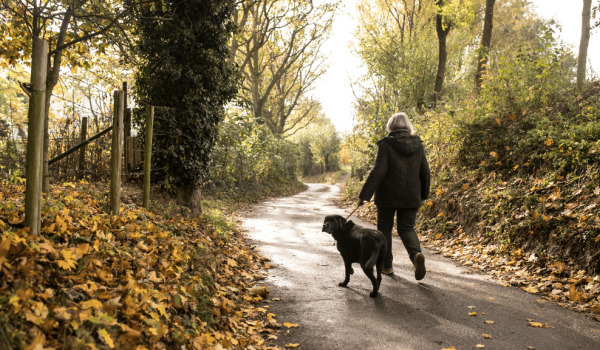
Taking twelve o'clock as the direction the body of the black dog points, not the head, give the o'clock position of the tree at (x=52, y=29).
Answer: The tree is roughly at 11 o'clock from the black dog.

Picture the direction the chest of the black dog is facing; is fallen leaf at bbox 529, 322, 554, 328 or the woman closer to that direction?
the woman

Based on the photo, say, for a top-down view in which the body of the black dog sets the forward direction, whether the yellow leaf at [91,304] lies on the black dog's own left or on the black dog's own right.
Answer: on the black dog's own left

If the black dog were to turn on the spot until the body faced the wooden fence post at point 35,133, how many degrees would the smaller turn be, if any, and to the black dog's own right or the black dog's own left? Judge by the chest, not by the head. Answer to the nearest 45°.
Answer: approximately 90° to the black dog's own left

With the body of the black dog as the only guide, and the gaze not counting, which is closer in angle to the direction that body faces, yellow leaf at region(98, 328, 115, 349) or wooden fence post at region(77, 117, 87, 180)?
the wooden fence post

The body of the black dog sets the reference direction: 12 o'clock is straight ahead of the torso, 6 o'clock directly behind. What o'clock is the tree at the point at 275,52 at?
The tree is roughly at 1 o'clock from the black dog.

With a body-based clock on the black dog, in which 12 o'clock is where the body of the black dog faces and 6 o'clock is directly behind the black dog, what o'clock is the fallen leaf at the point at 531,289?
The fallen leaf is roughly at 4 o'clock from the black dog.

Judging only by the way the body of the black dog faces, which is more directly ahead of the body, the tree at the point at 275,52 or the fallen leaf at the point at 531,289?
the tree

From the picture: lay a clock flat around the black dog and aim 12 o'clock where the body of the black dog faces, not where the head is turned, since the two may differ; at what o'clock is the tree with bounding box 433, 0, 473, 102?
The tree is roughly at 2 o'clock from the black dog.

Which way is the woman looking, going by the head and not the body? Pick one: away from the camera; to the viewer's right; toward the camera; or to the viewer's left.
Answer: away from the camera

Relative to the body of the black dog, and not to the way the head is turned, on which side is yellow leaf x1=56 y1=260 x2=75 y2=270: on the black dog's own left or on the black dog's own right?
on the black dog's own left

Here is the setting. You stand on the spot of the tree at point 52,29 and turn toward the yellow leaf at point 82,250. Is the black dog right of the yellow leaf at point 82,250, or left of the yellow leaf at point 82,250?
left

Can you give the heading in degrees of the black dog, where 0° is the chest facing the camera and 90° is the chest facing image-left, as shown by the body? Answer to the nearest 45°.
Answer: approximately 135°

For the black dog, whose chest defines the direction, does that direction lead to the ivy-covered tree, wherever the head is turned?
yes
